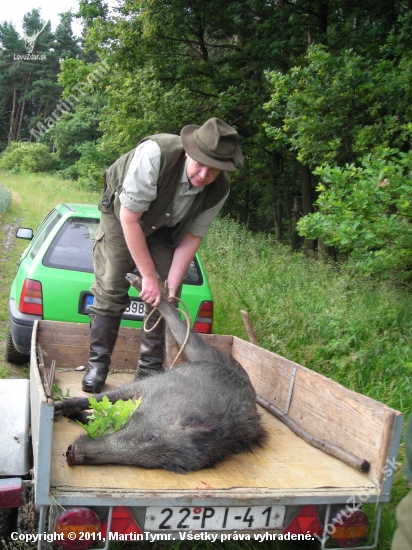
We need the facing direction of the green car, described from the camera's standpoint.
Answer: facing away from the viewer

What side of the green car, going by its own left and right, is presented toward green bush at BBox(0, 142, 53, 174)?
front

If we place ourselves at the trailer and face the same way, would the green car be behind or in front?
in front

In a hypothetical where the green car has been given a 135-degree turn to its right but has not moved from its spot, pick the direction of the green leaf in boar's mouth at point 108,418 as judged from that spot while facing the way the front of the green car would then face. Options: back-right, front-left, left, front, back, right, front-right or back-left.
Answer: front-right

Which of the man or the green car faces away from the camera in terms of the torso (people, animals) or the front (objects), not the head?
the green car

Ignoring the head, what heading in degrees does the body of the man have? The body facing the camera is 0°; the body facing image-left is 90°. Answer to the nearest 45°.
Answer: approximately 315°

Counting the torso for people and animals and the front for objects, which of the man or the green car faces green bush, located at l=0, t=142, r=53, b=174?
the green car

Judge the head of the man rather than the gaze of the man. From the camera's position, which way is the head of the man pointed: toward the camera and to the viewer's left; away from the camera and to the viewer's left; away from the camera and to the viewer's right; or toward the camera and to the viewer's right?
toward the camera and to the viewer's right

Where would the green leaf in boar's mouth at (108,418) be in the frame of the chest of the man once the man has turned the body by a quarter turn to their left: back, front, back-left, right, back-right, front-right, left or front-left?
back-right

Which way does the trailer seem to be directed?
away from the camera

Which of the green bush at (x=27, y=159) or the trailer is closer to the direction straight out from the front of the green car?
the green bush
